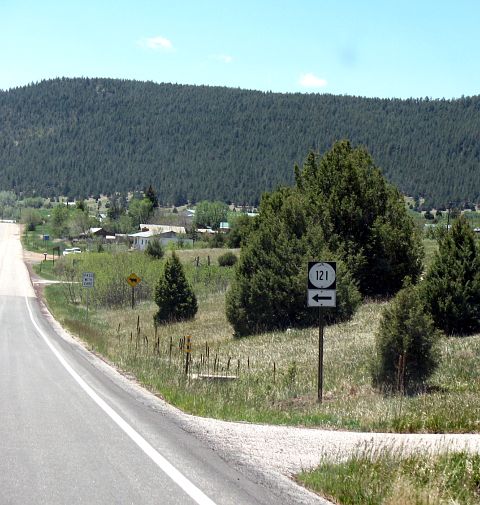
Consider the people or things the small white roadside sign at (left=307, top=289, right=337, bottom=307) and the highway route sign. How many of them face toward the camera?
2

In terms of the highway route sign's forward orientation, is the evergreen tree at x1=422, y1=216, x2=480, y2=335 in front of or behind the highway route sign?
behind

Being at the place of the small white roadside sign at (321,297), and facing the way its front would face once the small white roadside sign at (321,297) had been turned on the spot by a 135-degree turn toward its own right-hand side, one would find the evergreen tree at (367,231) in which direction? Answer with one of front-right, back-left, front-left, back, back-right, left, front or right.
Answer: front-right

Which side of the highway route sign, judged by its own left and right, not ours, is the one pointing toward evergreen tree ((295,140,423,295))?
back

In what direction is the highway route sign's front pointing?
toward the camera

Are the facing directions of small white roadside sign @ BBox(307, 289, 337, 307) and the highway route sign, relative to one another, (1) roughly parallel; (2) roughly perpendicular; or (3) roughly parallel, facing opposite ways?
roughly parallel

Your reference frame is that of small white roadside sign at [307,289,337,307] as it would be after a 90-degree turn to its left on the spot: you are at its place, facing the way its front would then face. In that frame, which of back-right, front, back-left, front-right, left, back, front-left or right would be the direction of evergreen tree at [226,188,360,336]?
left

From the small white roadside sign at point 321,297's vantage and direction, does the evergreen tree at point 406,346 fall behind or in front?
behind

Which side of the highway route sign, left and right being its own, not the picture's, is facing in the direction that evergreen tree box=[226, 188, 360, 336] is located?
back

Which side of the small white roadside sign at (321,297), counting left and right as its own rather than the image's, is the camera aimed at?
front
